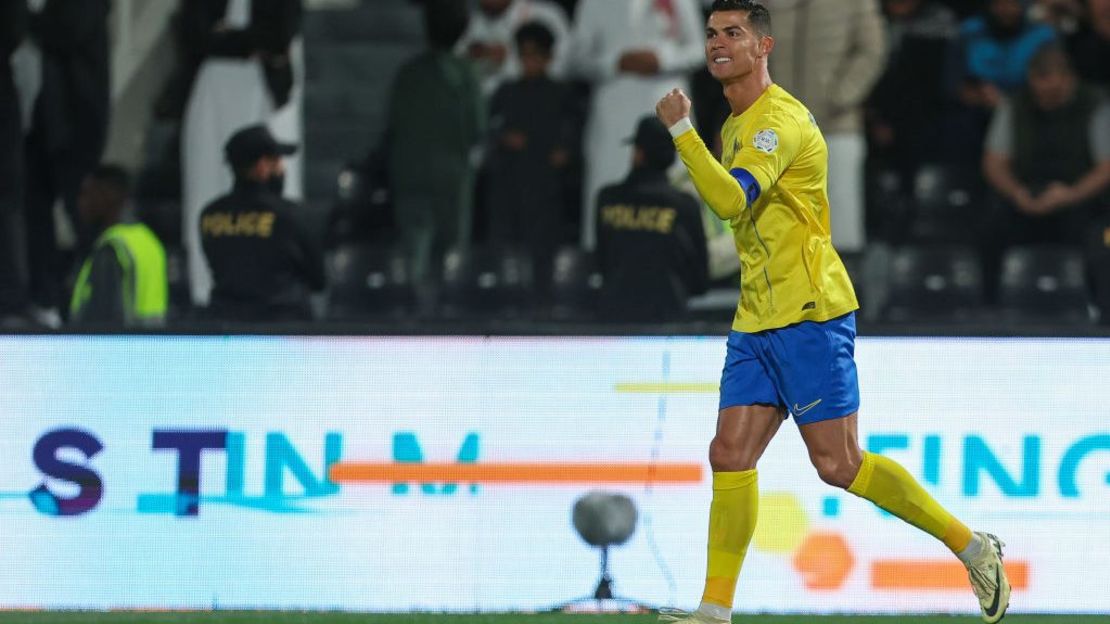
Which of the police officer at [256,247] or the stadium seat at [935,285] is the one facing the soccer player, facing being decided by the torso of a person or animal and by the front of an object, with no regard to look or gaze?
the stadium seat

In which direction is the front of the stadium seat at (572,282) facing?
toward the camera

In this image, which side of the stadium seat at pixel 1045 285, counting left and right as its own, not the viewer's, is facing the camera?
front

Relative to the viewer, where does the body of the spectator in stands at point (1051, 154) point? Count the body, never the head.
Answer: toward the camera

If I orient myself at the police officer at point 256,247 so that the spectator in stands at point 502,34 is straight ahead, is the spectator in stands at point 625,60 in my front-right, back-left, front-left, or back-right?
front-right

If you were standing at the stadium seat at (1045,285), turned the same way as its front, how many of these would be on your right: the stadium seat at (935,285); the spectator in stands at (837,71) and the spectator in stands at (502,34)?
3

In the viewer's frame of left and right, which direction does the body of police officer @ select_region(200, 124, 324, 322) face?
facing away from the viewer and to the right of the viewer

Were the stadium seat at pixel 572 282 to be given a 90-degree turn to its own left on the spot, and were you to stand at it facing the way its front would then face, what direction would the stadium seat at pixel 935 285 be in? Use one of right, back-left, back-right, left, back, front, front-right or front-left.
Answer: front

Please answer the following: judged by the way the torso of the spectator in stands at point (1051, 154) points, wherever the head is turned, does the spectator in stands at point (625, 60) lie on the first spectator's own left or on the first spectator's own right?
on the first spectator's own right

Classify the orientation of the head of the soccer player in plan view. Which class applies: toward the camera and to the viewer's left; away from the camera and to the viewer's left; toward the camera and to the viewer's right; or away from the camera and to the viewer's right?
toward the camera and to the viewer's left
